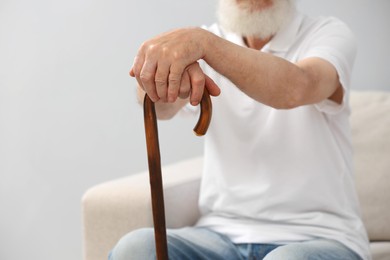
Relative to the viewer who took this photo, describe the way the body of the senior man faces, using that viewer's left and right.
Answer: facing the viewer and to the left of the viewer

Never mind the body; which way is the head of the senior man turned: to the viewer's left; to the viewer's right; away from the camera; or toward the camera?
toward the camera
